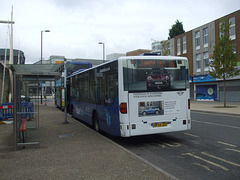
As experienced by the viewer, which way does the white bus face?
facing away from the viewer and to the left of the viewer

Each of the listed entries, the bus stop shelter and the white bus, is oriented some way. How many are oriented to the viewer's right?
1

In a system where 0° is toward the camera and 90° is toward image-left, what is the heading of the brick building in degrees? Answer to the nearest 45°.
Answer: approximately 45°

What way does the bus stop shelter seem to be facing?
to the viewer's right

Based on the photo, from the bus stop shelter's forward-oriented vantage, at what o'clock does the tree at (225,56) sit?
The tree is roughly at 11 o'clock from the bus stop shelter.

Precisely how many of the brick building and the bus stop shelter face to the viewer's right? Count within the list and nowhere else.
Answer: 1

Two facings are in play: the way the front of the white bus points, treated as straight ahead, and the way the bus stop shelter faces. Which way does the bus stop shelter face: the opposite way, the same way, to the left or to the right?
to the right
